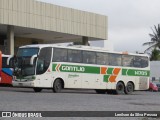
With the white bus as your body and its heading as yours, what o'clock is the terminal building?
The terminal building is roughly at 4 o'clock from the white bus.

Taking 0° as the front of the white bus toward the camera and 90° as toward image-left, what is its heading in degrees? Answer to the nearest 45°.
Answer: approximately 45°
